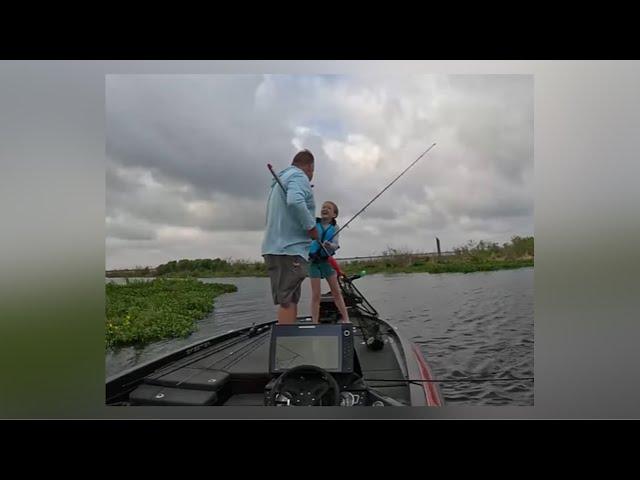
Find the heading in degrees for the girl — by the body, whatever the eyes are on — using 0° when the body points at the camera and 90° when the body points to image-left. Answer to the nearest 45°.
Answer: approximately 45°

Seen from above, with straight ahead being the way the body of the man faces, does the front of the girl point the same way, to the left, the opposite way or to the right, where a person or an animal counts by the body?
the opposite way

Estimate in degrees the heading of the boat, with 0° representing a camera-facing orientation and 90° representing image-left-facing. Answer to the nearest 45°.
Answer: approximately 180°

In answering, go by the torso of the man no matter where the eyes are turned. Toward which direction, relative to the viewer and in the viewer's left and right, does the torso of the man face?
facing away from the viewer and to the right of the viewer

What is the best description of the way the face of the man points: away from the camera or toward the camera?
away from the camera
